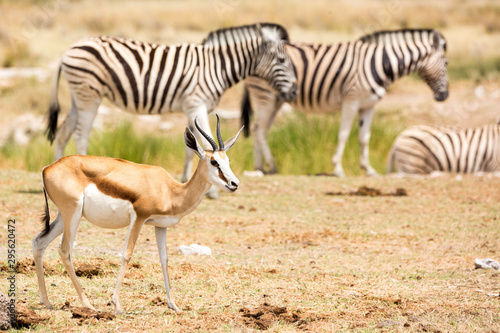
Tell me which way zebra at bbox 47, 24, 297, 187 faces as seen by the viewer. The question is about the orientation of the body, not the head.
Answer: to the viewer's right

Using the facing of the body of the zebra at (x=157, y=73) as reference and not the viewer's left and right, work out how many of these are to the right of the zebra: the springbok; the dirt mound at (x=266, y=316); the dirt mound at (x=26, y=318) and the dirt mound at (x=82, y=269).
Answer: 4

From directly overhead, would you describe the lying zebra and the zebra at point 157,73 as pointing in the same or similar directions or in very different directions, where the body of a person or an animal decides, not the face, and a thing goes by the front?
same or similar directions

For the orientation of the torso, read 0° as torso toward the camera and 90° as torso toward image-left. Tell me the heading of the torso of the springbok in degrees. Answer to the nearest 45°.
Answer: approximately 270°

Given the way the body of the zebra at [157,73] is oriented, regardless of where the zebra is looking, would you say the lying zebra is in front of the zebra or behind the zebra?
in front

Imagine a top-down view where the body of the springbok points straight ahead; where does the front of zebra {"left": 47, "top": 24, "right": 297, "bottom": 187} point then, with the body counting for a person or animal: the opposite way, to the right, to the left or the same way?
the same way

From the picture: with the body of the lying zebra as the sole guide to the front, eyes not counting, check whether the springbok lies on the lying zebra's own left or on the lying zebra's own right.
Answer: on the lying zebra's own right

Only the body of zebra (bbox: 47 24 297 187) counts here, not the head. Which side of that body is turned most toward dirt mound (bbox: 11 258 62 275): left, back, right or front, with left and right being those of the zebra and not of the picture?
right

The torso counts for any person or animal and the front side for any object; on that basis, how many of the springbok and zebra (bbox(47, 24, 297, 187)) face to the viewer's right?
2

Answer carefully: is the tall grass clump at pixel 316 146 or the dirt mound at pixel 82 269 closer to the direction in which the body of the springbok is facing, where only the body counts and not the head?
the tall grass clump

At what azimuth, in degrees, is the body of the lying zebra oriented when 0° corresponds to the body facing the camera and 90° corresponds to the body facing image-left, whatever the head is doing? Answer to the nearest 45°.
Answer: approximately 270°

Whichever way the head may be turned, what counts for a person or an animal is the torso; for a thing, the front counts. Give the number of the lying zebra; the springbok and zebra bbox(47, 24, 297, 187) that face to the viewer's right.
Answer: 3

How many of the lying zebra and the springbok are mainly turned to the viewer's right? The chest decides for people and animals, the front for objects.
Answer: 2
